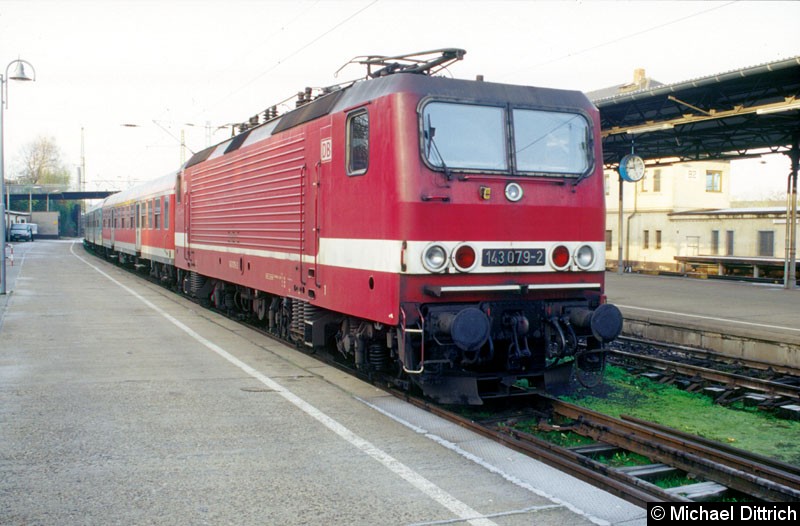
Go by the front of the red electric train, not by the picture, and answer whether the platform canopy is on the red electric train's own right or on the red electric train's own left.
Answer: on the red electric train's own left

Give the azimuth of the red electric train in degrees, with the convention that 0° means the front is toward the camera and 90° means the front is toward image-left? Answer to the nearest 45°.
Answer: approximately 315°

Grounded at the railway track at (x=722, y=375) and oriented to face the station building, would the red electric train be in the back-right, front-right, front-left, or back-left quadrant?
front-left

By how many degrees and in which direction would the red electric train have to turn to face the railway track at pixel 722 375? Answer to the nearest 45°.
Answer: approximately 90° to its left
